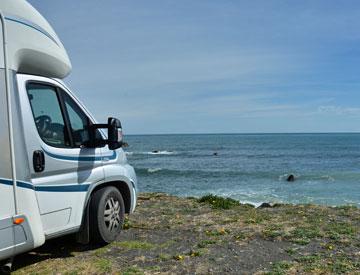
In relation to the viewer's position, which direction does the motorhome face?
facing away from the viewer and to the right of the viewer
